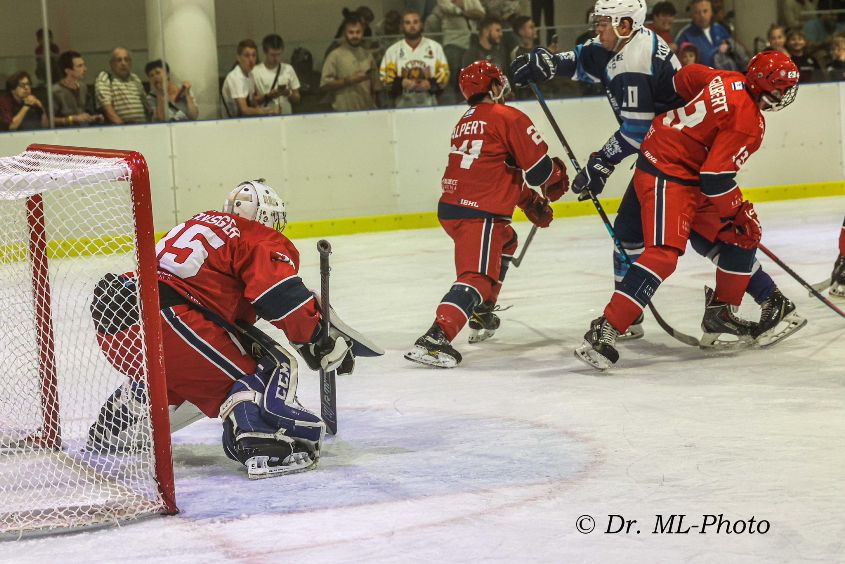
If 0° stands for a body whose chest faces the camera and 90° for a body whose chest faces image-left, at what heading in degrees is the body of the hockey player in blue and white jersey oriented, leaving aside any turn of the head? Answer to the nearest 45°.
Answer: approximately 90°

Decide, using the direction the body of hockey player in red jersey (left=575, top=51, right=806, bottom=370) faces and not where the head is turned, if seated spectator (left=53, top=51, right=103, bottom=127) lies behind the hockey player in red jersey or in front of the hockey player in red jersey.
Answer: behind

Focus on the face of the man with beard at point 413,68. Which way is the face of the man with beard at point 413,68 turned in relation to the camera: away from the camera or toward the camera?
toward the camera

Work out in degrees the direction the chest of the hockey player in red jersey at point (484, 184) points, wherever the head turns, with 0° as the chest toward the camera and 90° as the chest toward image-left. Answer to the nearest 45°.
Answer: approximately 225°

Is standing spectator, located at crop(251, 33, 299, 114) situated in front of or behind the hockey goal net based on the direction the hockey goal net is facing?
in front

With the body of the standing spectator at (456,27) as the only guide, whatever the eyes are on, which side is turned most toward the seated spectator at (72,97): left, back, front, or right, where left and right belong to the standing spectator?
right

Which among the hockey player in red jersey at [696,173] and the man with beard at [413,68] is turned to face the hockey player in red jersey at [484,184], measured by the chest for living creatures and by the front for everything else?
the man with beard

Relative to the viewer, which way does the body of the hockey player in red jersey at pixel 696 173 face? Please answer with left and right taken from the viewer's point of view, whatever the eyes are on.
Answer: facing to the right of the viewer

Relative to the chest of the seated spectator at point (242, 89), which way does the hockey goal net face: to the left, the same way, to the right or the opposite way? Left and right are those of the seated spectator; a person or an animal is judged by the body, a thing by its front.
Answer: to the left

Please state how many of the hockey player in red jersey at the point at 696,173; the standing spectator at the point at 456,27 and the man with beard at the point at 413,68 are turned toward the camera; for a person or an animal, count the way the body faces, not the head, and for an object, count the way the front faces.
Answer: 2

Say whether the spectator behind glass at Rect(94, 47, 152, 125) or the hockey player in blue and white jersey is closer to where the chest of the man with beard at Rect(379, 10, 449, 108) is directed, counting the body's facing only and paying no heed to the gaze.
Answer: the hockey player in blue and white jersey

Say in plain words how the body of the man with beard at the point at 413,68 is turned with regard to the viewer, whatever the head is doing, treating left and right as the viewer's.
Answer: facing the viewer

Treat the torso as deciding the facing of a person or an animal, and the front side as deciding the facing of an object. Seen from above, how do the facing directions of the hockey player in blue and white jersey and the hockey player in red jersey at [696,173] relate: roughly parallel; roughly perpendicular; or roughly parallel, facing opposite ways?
roughly parallel, facing opposite ways

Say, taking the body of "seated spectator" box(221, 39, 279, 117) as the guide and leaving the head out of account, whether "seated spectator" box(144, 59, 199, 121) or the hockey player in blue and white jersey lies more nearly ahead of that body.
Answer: the hockey player in blue and white jersey

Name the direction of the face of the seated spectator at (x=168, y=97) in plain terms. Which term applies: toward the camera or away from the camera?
toward the camera

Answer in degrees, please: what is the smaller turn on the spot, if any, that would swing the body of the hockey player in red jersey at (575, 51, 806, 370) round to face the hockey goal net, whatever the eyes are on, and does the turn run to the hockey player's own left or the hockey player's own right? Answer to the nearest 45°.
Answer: approximately 135° to the hockey player's own right
